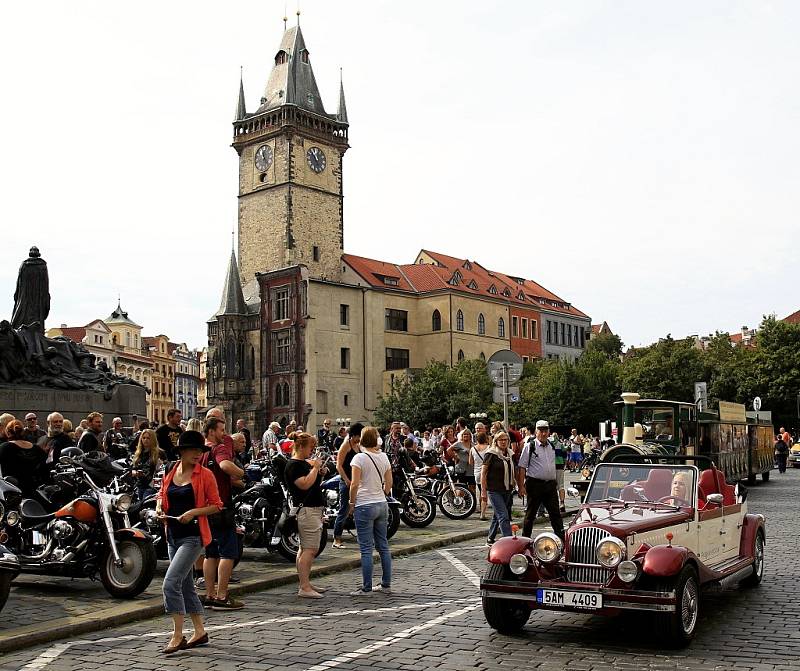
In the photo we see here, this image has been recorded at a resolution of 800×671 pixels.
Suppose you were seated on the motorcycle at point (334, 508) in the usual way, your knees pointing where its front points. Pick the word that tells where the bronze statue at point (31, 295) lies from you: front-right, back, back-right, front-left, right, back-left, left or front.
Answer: back

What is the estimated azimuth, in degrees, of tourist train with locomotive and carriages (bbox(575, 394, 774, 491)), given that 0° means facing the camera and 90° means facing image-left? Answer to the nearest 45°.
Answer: approximately 45°

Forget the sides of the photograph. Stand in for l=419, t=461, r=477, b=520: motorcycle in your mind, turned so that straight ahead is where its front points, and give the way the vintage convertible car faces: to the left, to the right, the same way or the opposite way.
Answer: to the right

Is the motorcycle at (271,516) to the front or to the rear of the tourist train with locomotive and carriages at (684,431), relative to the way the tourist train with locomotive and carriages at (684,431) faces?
to the front

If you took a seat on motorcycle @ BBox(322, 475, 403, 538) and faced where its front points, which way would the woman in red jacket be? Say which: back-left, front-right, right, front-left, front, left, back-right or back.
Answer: front-right

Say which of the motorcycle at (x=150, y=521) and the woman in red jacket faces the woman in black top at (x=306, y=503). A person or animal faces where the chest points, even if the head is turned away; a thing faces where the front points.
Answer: the motorcycle

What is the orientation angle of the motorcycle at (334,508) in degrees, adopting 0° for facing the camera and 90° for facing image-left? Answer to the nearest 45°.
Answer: approximately 315°

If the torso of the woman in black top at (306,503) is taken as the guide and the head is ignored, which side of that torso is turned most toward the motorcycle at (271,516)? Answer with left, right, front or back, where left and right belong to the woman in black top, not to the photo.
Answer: left
